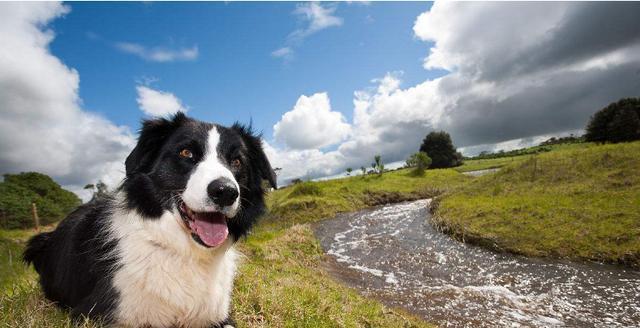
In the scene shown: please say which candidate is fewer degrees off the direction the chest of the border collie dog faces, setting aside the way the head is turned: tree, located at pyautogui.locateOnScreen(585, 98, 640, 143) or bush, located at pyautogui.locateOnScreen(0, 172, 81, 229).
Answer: the tree

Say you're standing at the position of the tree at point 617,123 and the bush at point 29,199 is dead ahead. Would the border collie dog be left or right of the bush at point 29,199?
left

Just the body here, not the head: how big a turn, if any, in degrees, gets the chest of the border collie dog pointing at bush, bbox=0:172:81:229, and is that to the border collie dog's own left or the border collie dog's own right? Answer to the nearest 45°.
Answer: approximately 135° to the border collie dog's own left

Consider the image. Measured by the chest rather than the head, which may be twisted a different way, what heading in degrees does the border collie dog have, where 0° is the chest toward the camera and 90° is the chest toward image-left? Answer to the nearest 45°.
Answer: approximately 315°

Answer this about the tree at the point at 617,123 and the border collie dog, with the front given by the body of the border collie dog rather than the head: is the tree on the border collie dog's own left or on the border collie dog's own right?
on the border collie dog's own left

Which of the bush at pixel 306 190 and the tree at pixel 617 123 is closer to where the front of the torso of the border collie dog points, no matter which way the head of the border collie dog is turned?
the tree

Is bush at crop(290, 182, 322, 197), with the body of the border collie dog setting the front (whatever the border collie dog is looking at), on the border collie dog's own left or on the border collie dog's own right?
on the border collie dog's own left
